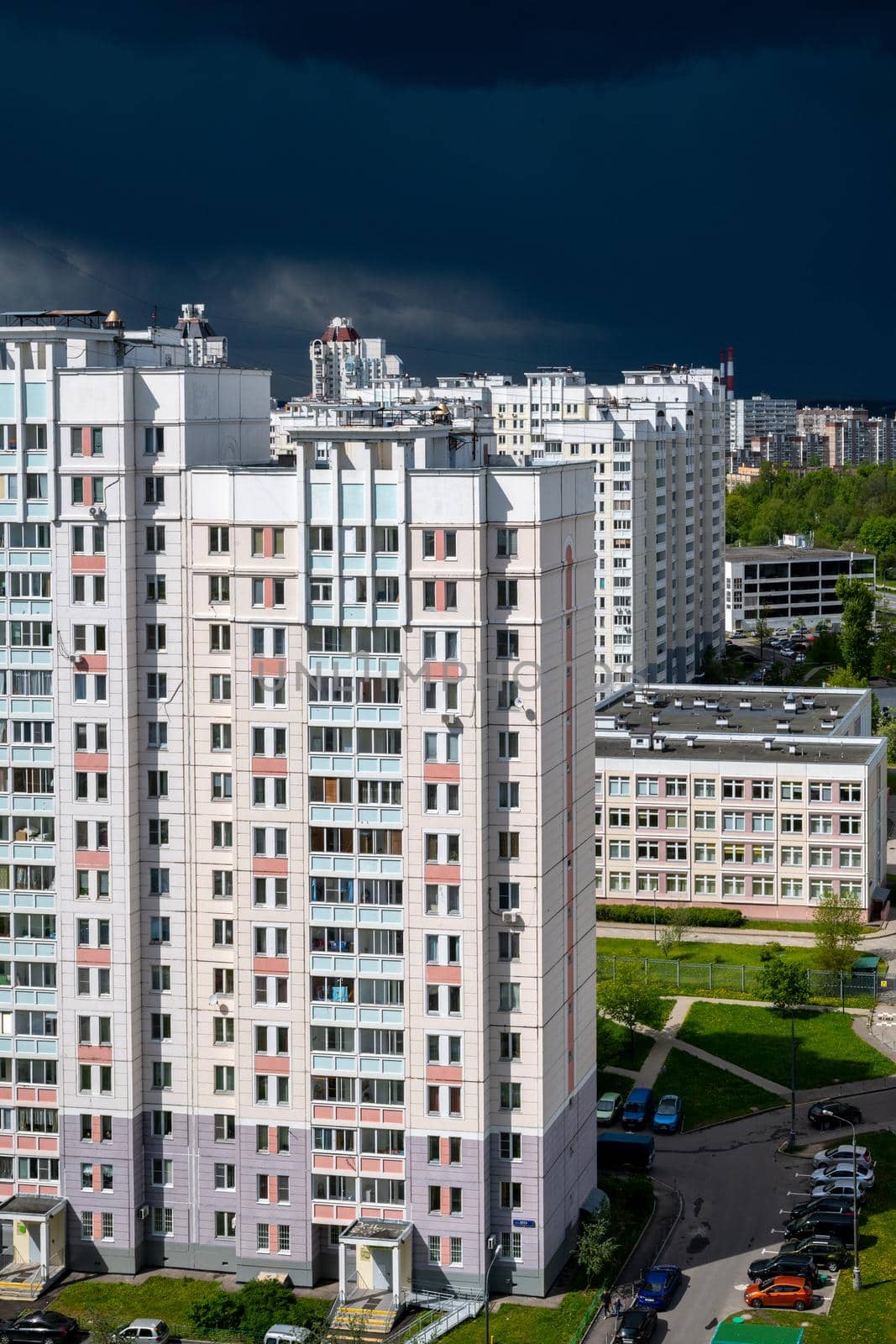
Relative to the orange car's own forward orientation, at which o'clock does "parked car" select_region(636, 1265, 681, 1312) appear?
The parked car is roughly at 12 o'clock from the orange car.

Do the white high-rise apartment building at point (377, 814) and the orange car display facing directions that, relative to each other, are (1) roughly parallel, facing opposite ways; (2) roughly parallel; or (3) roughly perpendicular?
roughly perpendicular

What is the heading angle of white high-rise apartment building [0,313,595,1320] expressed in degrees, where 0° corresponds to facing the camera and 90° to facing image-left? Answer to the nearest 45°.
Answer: approximately 0°

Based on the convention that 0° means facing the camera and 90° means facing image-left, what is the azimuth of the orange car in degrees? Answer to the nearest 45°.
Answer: approximately 90°

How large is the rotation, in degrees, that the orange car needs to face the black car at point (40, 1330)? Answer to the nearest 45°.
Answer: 0° — it already faces it

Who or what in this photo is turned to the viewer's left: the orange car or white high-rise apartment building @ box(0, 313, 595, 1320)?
the orange car

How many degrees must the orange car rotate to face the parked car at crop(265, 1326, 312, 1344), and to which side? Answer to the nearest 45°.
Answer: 0° — it already faces it

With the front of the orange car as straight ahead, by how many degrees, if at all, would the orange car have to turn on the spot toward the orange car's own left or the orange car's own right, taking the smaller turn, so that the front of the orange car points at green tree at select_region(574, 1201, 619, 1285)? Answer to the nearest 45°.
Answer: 0° — it already faces it

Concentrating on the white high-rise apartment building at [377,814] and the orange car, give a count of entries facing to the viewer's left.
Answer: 1
